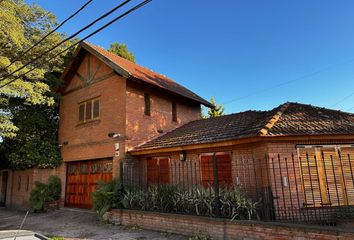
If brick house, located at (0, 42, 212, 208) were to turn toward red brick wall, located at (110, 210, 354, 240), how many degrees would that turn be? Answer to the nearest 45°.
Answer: approximately 90° to its left

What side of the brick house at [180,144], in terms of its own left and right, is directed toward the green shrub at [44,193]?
right

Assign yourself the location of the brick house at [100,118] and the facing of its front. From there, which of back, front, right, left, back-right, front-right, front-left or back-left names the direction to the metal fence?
left

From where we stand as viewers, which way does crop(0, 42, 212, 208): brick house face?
facing the viewer and to the left of the viewer
